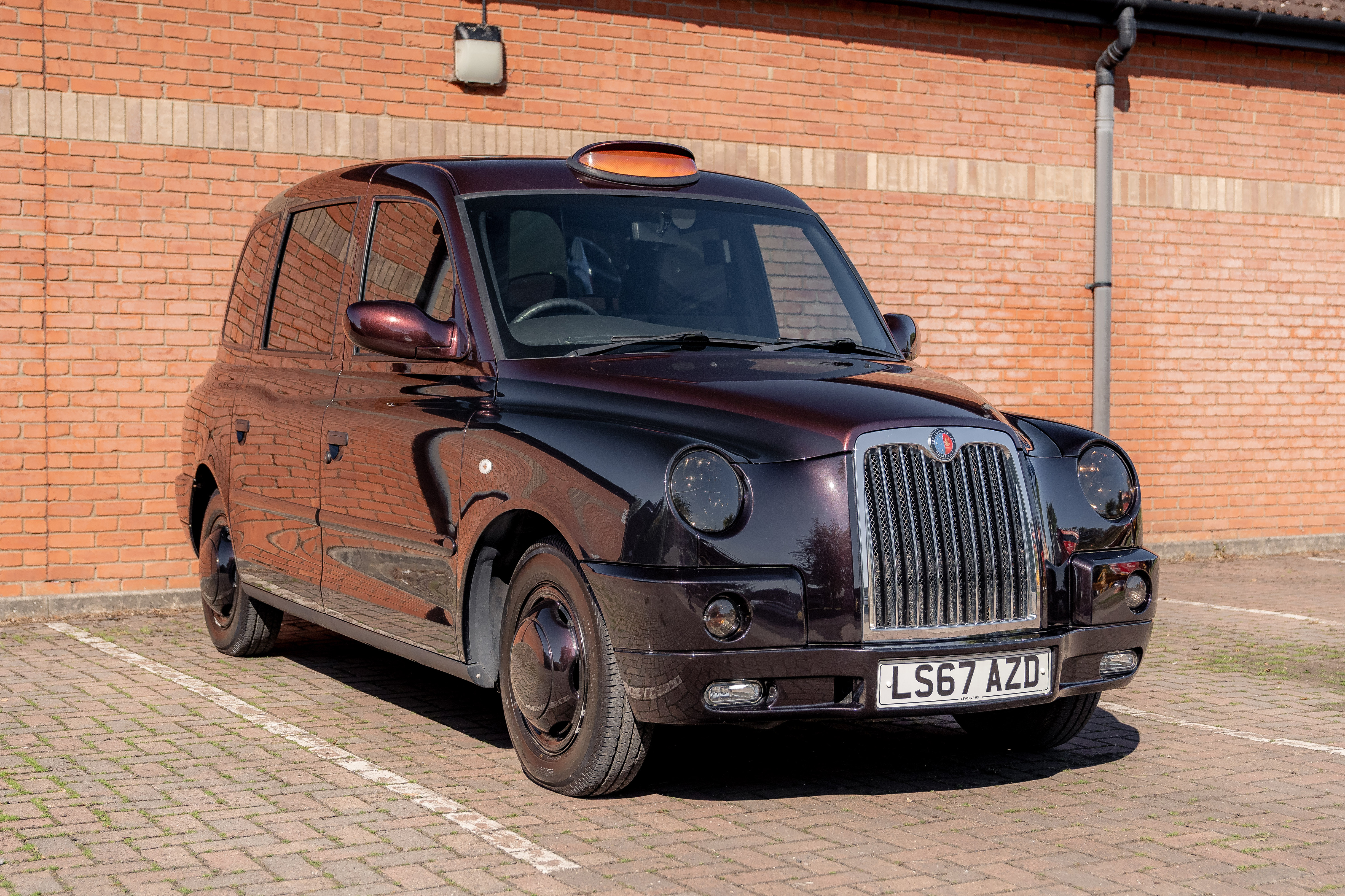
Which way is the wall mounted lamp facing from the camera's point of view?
toward the camera

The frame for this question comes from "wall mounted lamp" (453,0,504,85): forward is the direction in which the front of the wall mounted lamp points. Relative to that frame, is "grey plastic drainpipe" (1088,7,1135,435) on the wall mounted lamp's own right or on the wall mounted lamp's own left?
on the wall mounted lamp's own left
